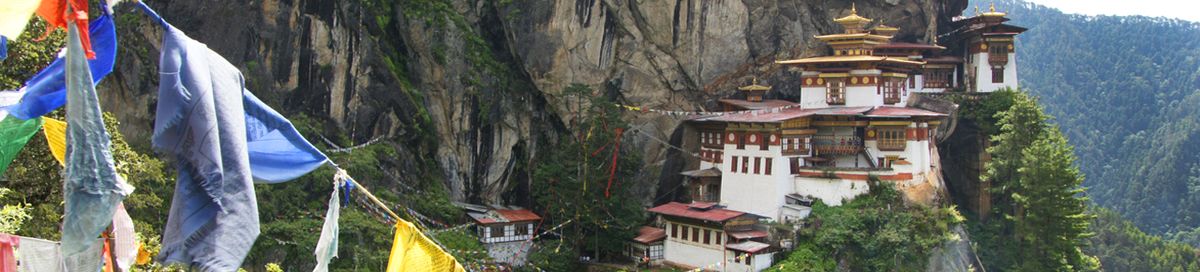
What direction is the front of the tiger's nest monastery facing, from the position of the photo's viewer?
facing the viewer and to the left of the viewer

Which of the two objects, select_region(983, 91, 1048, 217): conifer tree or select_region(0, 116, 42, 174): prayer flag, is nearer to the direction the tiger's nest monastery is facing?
the prayer flag

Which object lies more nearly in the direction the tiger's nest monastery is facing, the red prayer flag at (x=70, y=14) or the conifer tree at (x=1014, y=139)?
the red prayer flag

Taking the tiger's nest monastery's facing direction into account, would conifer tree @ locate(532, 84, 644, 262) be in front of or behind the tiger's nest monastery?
in front

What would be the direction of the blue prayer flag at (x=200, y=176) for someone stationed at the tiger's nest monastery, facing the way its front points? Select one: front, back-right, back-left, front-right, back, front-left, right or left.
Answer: front-left

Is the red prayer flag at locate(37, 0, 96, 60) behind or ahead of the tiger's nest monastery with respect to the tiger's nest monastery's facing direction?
ahead

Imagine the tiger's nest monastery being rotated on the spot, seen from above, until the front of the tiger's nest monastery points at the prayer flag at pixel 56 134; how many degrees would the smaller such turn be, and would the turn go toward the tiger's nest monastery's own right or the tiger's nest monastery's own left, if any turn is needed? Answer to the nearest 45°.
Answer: approximately 45° to the tiger's nest monastery's own left

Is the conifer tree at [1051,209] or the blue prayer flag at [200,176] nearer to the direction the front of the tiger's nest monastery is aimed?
the blue prayer flag

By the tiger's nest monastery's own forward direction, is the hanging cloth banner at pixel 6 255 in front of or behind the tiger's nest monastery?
in front

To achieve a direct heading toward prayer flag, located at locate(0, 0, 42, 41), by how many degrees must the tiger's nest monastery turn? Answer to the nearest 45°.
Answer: approximately 45° to its left
